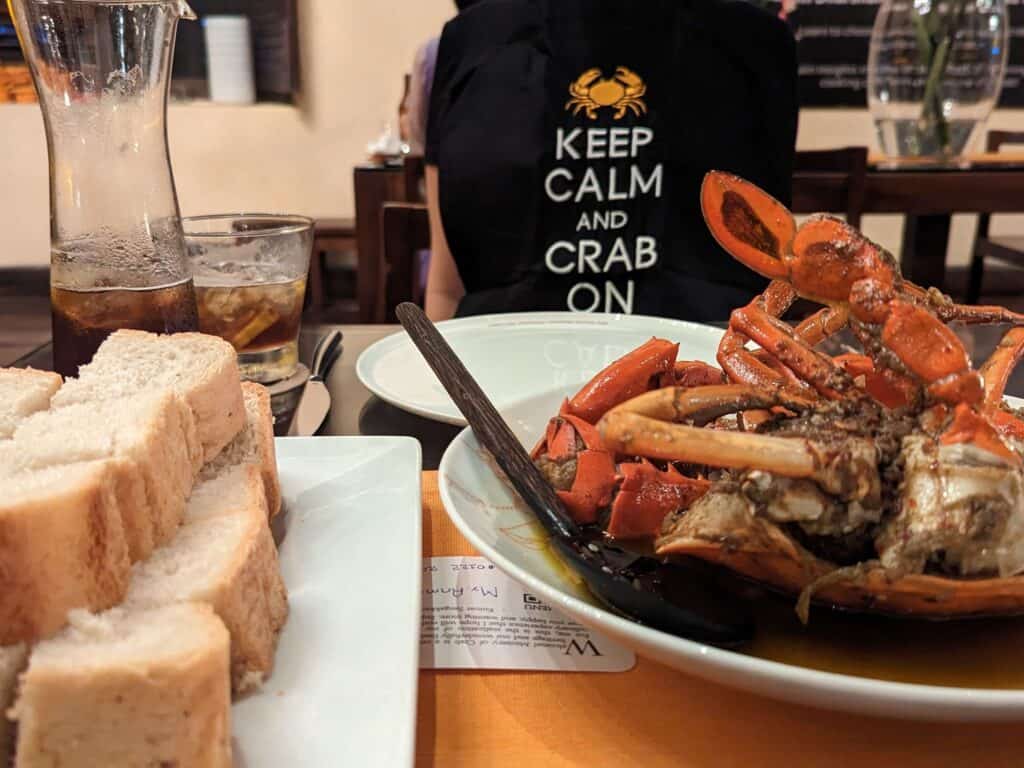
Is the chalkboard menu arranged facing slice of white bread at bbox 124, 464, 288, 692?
yes

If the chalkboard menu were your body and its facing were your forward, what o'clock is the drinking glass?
The drinking glass is roughly at 12 o'clock from the chalkboard menu.

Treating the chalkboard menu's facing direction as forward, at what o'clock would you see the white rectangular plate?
The white rectangular plate is roughly at 12 o'clock from the chalkboard menu.

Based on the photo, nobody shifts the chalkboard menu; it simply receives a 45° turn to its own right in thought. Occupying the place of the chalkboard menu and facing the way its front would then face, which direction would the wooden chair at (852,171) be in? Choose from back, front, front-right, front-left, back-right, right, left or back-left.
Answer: front-left

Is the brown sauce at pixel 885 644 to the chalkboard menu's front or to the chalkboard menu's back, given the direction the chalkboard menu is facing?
to the front

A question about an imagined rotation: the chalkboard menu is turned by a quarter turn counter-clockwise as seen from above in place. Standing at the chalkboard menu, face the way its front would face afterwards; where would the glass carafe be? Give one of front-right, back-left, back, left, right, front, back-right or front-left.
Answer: right

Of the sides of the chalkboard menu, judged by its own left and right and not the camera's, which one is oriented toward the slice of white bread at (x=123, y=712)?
front

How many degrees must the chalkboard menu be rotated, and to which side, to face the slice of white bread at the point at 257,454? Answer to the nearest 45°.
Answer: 0° — it already faces it

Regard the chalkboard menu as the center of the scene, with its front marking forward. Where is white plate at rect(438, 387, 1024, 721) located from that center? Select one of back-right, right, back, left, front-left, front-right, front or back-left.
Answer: front

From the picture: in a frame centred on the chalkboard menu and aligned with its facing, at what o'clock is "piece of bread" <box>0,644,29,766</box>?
The piece of bread is roughly at 12 o'clock from the chalkboard menu.

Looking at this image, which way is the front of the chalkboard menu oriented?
toward the camera

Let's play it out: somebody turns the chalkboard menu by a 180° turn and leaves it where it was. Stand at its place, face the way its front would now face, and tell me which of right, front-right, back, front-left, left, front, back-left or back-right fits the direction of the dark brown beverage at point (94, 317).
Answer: back

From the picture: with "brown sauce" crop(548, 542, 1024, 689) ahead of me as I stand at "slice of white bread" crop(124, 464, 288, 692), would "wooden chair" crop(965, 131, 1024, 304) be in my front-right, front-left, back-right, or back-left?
front-left

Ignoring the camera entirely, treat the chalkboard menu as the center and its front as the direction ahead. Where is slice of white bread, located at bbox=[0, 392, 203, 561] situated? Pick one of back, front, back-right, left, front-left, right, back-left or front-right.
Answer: front
